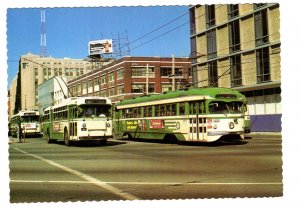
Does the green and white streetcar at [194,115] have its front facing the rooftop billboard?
no

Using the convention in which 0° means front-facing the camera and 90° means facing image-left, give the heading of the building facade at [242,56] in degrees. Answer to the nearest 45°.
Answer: approximately 45°

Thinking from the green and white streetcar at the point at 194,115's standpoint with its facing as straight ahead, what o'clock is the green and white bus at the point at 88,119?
the green and white bus at the point at 88,119 is roughly at 5 o'clock from the green and white streetcar at the point at 194,115.

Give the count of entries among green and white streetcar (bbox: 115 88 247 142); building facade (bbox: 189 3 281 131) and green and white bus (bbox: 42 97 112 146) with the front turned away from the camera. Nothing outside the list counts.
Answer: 0

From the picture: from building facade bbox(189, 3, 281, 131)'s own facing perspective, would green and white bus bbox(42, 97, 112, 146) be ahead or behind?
ahead

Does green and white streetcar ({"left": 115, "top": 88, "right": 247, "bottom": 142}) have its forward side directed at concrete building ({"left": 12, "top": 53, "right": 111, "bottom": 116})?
no

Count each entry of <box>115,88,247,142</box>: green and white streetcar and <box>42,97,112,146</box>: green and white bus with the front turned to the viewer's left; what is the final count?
0

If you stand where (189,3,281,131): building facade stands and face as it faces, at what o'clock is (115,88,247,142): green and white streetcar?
The green and white streetcar is roughly at 11 o'clock from the building facade.

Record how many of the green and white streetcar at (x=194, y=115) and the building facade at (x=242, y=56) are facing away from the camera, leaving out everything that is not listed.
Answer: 0

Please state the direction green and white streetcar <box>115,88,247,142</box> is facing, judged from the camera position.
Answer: facing the viewer and to the right of the viewer

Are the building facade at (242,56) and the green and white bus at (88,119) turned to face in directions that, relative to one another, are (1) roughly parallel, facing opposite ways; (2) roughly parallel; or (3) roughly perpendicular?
roughly perpendicular

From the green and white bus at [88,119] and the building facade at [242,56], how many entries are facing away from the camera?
0
